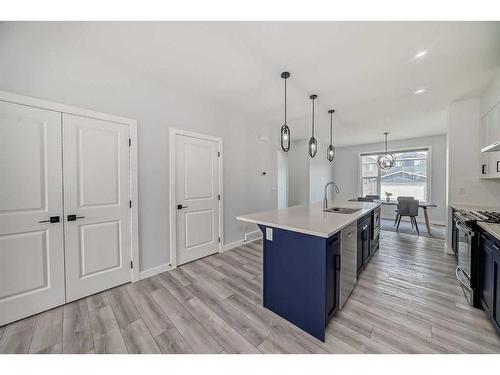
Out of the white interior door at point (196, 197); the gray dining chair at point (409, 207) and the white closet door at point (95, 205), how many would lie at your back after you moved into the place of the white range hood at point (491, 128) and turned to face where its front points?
0

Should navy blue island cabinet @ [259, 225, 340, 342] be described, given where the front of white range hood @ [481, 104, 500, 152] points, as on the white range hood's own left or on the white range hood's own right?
on the white range hood's own left

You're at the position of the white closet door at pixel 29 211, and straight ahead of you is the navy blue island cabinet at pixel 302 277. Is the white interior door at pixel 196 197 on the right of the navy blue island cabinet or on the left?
left

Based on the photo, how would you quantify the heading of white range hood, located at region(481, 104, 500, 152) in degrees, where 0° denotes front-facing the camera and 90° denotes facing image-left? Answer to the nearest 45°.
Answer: approximately 90°

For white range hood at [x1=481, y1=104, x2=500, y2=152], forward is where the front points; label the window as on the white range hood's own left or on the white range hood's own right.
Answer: on the white range hood's own right

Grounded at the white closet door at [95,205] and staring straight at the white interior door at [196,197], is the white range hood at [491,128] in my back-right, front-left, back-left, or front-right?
front-right

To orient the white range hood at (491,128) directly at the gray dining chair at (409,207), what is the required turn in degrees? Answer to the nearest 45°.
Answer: approximately 45° to its right

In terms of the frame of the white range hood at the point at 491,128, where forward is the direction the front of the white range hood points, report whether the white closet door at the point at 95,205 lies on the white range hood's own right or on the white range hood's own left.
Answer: on the white range hood's own left

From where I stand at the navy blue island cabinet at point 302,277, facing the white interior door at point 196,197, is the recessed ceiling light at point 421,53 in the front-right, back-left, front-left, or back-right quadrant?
back-right

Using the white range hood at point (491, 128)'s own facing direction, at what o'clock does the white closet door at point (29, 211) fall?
The white closet door is roughly at 10 o'clock from the white range hood.

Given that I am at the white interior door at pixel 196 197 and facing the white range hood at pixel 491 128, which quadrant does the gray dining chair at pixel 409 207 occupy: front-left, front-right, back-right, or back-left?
front-left
